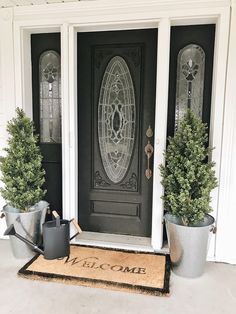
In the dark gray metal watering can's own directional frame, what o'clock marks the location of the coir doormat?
The coir doormat is roughly at 7 o'clock from the dark gray metal watering can.

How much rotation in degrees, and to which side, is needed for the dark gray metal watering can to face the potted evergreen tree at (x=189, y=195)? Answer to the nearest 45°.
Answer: approximately 135° to its left

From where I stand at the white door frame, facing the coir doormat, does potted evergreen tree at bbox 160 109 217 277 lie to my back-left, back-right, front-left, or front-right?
front-left

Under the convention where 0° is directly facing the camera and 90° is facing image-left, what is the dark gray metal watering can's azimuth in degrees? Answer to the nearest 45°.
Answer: approximately 90°

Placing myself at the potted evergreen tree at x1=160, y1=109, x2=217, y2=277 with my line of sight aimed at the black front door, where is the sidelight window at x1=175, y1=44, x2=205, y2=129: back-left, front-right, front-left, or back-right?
front-right
